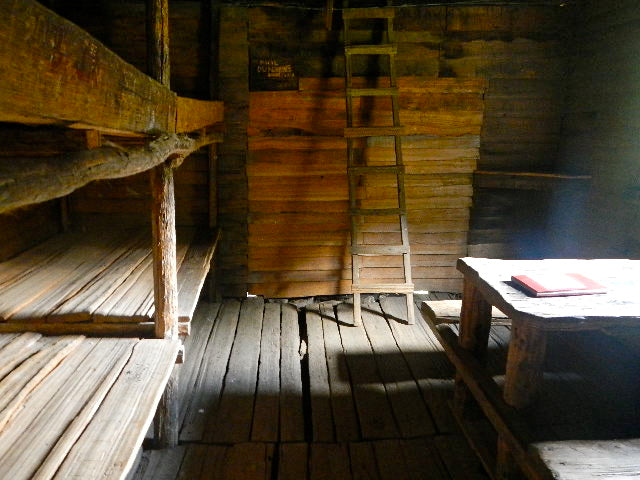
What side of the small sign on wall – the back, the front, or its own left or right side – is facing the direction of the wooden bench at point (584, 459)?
front

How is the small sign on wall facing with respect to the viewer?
toward the camera

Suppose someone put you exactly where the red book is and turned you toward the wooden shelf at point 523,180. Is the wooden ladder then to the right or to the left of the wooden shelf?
left

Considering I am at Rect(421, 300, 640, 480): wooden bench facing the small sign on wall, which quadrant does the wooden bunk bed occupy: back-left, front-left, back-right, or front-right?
front-left

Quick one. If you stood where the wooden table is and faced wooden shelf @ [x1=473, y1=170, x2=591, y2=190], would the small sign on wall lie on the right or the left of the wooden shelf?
left

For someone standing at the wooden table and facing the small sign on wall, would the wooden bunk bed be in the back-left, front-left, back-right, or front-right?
front-left

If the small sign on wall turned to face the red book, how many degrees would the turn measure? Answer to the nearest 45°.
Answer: approximately 45° to its left

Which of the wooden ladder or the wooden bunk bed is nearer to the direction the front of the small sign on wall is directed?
the wooden bunk bed

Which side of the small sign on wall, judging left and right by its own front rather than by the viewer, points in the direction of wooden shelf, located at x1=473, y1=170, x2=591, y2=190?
left

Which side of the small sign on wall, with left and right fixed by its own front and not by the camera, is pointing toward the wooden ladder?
left

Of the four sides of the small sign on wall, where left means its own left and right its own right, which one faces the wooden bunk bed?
front

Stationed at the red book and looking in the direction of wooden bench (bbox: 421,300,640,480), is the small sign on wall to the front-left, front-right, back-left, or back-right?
back-right

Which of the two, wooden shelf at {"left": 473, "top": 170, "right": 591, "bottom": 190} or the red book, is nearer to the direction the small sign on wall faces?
the red book
